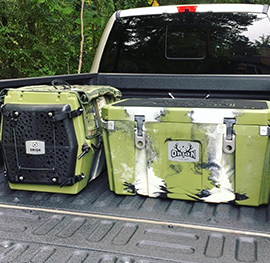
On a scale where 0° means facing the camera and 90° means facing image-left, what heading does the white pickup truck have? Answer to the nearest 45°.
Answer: approximately 180°

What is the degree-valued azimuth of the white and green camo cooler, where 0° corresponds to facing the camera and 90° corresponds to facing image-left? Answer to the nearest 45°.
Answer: approximately 0°
